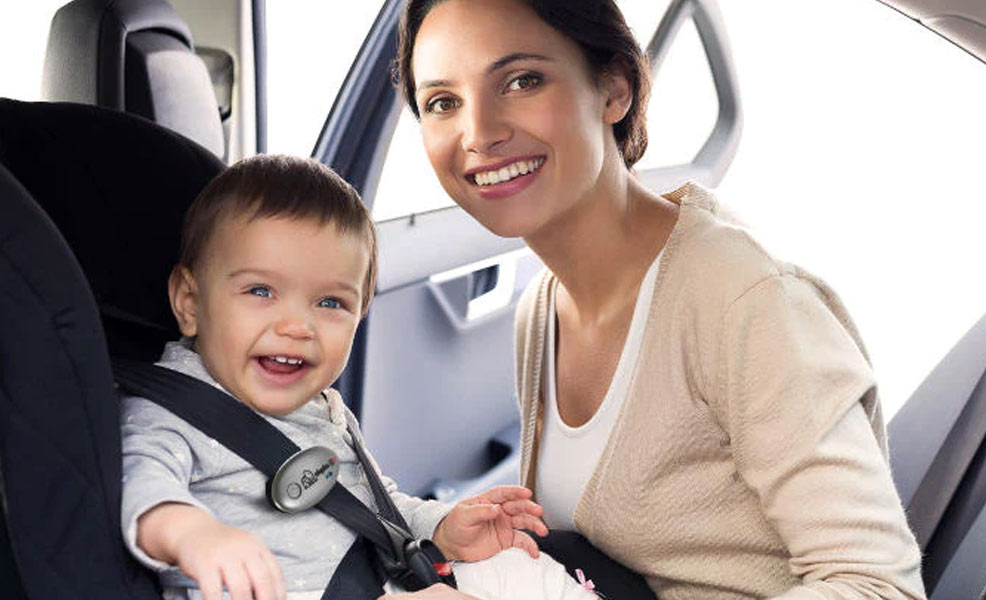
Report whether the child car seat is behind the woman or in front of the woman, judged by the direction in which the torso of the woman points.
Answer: in front

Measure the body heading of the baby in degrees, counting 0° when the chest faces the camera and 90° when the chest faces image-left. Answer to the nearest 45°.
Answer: approximately 315°

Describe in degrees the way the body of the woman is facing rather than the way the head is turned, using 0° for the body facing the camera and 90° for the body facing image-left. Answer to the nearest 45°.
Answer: approximately 45°

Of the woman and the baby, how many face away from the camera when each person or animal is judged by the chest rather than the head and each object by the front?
0
